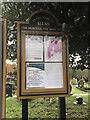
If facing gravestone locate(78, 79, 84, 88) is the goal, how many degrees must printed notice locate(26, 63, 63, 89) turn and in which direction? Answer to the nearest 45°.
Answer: approximately 135° to its left

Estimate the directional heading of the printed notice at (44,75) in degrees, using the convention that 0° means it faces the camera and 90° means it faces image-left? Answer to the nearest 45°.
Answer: approximately 0°

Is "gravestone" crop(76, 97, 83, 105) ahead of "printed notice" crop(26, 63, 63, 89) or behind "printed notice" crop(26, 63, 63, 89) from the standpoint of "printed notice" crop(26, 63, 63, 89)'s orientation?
behind
